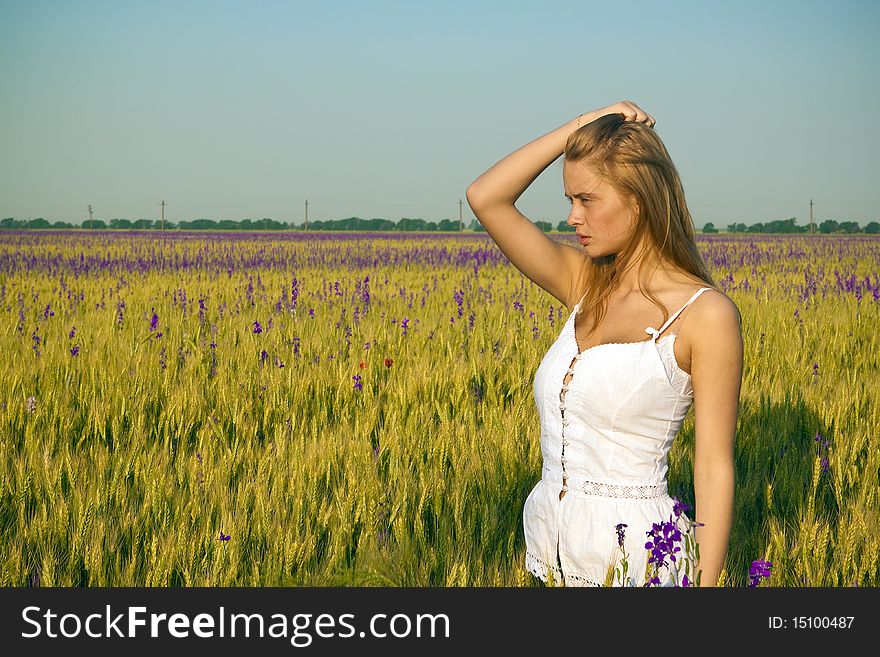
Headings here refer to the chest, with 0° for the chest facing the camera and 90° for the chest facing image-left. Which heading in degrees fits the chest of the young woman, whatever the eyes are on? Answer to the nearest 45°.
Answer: approximately 45°
